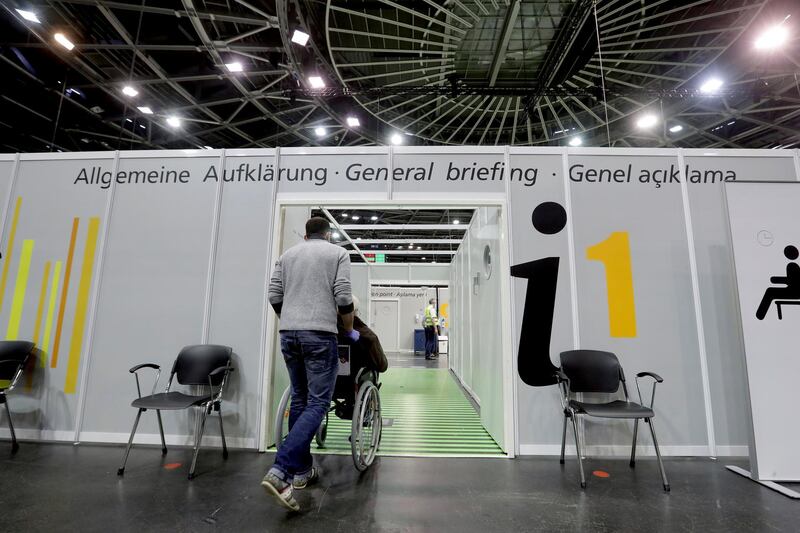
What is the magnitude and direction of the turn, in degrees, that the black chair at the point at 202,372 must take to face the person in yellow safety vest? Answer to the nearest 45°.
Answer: approximately 180°

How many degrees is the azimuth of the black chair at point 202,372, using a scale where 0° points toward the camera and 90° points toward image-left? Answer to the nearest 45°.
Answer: approximately 45°

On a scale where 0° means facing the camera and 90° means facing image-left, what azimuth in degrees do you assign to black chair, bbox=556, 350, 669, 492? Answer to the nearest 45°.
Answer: approximately 315°

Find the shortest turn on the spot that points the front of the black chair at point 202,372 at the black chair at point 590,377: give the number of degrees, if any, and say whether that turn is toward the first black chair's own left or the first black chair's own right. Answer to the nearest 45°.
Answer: approximately 90° to the first black chair's own left

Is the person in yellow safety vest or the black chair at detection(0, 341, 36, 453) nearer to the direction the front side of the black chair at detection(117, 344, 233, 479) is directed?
the black chair

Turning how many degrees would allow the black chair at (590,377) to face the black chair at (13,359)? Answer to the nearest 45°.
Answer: approximately 90° to its right

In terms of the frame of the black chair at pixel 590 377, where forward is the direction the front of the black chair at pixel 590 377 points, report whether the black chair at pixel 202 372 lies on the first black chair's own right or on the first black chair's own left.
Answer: on the first black chair's own right

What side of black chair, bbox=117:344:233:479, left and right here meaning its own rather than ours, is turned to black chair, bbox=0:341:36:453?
right
